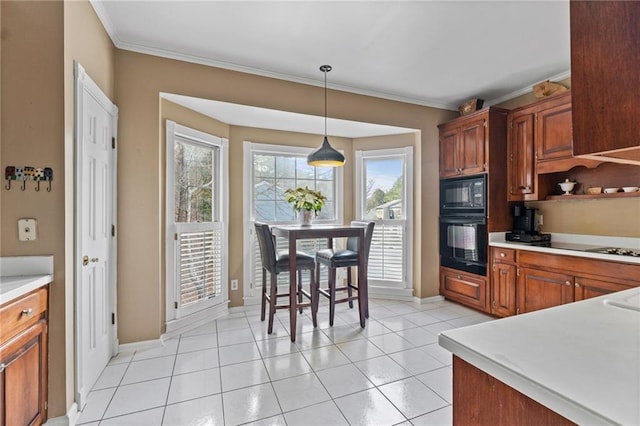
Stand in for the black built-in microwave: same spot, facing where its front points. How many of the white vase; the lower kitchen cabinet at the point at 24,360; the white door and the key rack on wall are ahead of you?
4

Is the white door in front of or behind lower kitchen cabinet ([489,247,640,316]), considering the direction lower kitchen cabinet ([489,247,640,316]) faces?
in front

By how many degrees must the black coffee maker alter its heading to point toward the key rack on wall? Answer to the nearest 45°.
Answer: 0° — it already faces it

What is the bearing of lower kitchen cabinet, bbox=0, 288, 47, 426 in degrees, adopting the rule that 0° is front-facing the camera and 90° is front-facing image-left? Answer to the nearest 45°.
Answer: approximately 315°

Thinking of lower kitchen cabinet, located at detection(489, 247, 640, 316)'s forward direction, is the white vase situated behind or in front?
in front

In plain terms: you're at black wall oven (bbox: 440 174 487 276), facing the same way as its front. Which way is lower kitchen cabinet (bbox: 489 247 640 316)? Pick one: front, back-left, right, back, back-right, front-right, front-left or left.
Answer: left

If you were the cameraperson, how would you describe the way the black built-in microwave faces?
facing the viewer and to the left of the viewer

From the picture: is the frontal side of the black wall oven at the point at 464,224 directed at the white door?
yes

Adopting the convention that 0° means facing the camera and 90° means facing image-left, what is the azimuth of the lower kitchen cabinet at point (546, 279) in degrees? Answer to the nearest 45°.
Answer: approximately 45°

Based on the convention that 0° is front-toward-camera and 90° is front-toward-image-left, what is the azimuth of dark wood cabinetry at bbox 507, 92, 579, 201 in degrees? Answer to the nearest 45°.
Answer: approximately 45°

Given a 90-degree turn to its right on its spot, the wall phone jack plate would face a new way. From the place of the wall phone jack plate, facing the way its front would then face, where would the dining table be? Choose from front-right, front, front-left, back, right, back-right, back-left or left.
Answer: back
